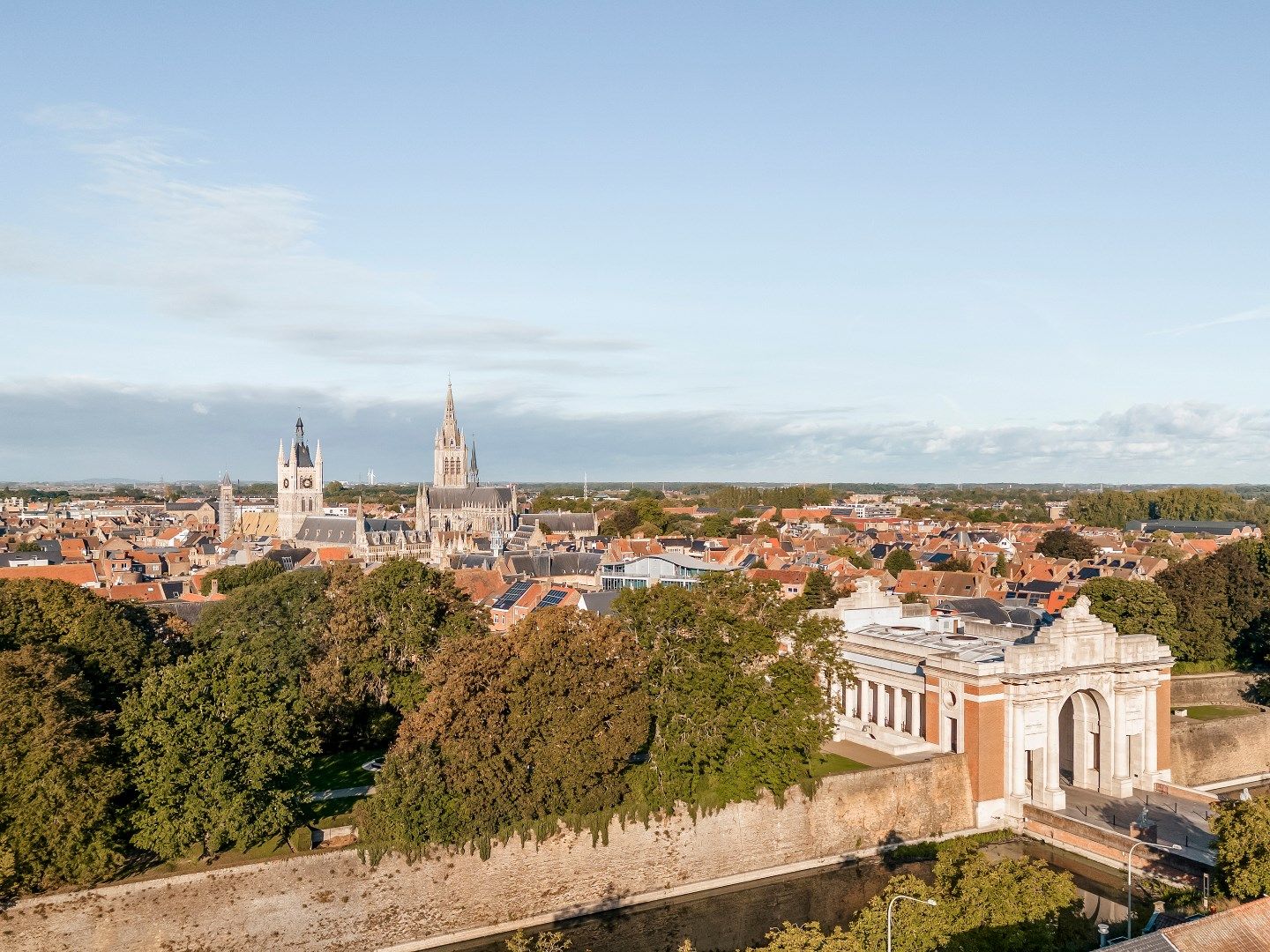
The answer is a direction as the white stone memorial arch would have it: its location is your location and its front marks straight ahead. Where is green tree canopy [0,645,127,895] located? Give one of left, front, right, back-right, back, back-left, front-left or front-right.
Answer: right

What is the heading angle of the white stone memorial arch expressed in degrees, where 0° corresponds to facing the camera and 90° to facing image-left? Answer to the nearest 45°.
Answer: approximately 315°

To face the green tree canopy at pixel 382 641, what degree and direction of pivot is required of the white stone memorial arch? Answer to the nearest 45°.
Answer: approximately 135° to its right

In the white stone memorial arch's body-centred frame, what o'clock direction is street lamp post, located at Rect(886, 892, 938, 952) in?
The street lamp post is roughly at 2 o'clock from the white stone memorial arch.

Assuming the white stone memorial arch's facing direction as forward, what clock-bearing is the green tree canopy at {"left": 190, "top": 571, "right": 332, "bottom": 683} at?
The green tree canopy is roughly at 4 o'clock from the white stone memorial arch.

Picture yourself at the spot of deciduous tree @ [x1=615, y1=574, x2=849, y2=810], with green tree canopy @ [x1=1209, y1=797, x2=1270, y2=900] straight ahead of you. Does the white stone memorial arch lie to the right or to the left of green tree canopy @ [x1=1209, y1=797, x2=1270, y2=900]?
left

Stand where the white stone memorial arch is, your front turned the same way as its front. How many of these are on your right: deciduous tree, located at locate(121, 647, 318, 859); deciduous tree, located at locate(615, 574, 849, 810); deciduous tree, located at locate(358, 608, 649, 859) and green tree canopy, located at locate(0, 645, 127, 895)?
4

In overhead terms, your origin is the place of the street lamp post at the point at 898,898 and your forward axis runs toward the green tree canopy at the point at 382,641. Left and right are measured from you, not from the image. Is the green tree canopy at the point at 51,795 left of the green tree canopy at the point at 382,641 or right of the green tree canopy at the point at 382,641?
left

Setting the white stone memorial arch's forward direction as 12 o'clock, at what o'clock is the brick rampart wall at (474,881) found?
The brick rampart wall is roughly at 3 o'clock from the white stone memorial arch.

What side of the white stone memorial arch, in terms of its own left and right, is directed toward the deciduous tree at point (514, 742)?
right

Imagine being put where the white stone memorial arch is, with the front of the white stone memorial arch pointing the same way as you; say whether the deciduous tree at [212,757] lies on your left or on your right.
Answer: on your right

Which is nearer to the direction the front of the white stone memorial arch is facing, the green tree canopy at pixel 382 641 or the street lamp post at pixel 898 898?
the street lamp post
